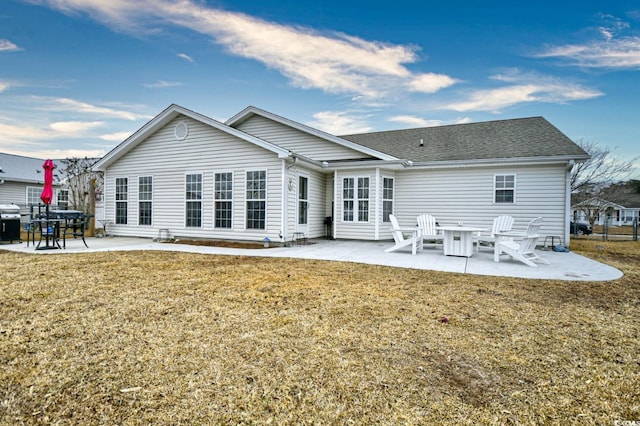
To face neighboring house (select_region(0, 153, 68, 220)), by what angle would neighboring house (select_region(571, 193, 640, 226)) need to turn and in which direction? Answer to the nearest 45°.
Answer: approximately 45° to its right

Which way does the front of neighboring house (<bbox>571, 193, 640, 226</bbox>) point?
toward the camera

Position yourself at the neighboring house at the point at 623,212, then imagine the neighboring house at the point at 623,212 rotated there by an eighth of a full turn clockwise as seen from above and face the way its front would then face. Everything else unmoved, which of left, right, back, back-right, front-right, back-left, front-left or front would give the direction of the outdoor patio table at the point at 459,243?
front-left
